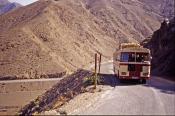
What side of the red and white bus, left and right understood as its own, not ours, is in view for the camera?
front
